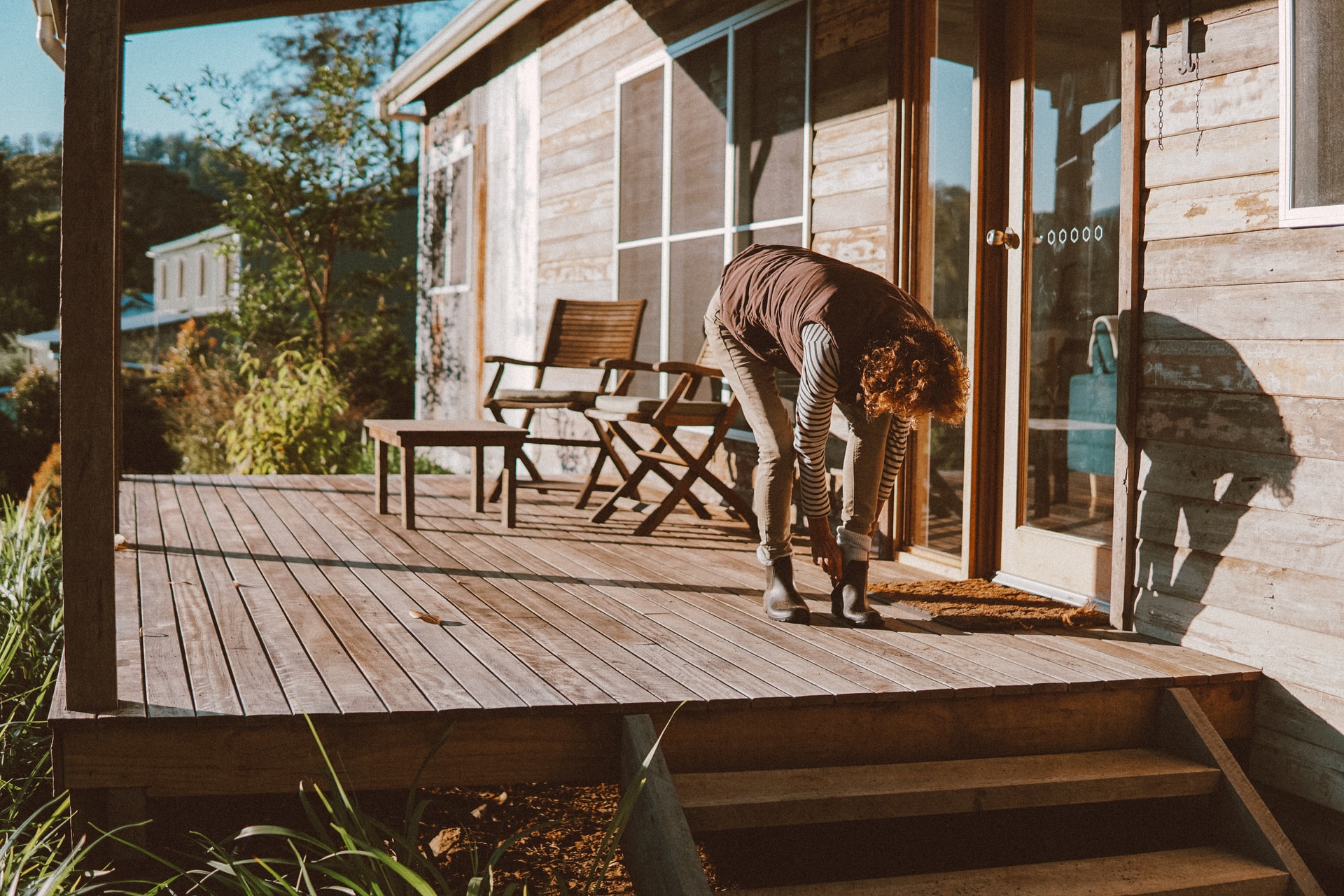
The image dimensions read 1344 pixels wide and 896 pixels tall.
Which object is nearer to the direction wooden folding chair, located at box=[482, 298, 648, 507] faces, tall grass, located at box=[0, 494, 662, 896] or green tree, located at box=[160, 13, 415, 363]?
the tall grass

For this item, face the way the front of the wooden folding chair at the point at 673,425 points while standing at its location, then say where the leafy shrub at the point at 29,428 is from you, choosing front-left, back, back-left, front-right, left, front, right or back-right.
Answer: right

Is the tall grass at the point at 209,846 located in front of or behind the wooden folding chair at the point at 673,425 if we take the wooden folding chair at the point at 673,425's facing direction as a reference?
in front

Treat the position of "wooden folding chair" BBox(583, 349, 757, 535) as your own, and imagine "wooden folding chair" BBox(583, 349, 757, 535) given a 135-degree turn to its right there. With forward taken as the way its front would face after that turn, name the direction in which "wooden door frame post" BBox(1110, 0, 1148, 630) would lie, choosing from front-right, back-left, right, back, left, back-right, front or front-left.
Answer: back-right

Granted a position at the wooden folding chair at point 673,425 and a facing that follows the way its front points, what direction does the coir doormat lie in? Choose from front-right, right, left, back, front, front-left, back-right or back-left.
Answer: left

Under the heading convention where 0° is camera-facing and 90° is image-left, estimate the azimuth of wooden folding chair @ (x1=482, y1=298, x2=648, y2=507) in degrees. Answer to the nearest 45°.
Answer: approximately 45°

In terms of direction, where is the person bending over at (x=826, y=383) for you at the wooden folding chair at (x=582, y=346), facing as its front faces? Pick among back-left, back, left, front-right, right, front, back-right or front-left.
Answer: front-left

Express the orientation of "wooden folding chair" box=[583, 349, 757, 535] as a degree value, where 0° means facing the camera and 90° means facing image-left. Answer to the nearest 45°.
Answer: approximately 45°

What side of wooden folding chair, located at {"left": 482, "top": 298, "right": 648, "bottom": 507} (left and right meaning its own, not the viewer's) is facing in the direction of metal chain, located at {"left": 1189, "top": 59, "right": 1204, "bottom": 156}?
left

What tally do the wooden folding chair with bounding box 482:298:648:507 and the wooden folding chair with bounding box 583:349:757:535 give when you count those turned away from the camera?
0
